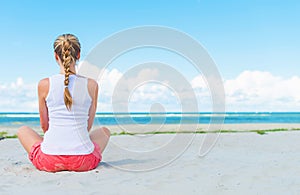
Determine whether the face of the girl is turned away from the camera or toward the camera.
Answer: away from the camera

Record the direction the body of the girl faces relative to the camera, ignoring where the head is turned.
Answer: away from the camera
